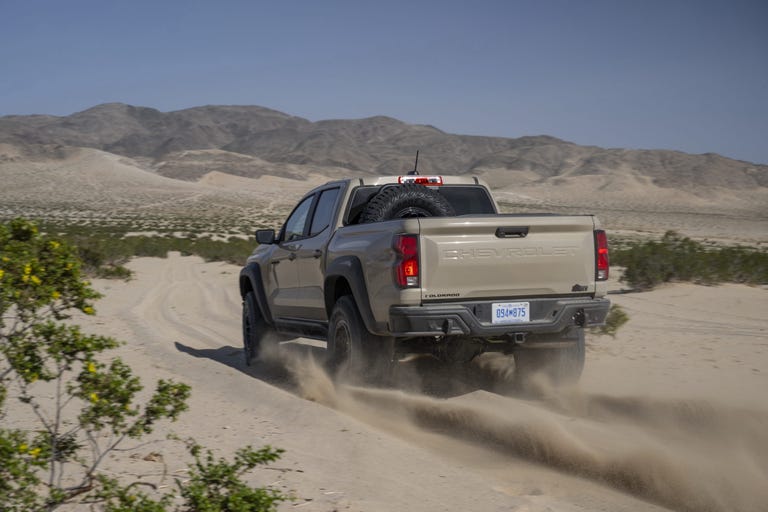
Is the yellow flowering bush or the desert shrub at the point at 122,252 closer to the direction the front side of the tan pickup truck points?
the desert shrub

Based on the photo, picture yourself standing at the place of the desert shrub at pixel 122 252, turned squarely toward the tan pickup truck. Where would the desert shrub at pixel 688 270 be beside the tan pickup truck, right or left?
left

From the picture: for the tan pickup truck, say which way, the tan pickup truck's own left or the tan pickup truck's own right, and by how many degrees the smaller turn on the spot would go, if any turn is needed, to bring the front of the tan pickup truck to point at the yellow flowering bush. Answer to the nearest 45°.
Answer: approximately 90° to the tan pickup truck's own left

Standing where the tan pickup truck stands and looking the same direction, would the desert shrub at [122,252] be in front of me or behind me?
in front

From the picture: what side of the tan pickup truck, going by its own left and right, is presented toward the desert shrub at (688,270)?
right

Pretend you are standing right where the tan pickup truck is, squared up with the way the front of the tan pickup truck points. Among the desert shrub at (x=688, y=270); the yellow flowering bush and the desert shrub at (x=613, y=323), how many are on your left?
1

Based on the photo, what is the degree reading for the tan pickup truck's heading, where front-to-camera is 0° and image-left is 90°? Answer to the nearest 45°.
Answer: approximately 135°

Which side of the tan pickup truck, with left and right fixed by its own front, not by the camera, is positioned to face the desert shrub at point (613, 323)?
right
